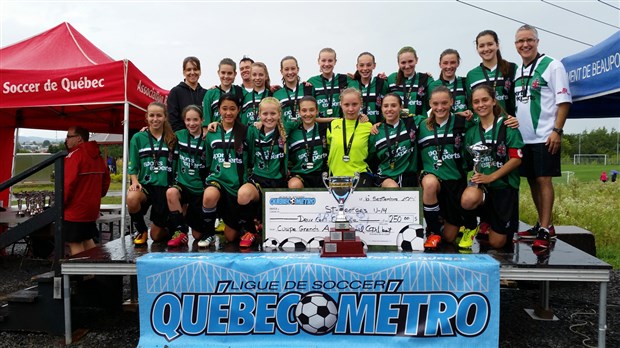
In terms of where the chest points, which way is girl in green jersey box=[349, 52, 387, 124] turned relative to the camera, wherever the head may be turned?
toward the camera

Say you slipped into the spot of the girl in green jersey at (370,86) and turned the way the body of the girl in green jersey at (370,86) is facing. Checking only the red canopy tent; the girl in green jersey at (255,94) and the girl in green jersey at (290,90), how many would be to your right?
3

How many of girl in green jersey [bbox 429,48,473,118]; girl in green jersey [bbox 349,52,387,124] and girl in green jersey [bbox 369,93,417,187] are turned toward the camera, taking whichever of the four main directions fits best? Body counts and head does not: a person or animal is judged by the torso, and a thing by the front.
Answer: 3

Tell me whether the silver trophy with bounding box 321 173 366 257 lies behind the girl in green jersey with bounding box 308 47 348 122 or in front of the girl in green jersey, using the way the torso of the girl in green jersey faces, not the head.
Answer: in front

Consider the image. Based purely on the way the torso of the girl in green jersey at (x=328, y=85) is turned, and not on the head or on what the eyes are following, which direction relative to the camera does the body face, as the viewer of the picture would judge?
toward the camera

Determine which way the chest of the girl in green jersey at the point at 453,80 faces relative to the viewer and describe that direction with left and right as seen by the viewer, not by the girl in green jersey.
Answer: facing the viewer

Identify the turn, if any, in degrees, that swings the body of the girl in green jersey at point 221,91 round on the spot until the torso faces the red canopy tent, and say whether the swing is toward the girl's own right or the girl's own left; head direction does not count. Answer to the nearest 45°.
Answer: approximately 135° to the girl's own right

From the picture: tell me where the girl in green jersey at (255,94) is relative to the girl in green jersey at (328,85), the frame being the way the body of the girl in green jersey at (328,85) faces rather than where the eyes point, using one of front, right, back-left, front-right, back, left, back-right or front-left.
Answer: right

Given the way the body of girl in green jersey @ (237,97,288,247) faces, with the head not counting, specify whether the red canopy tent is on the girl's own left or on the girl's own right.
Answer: on the girl's own right
